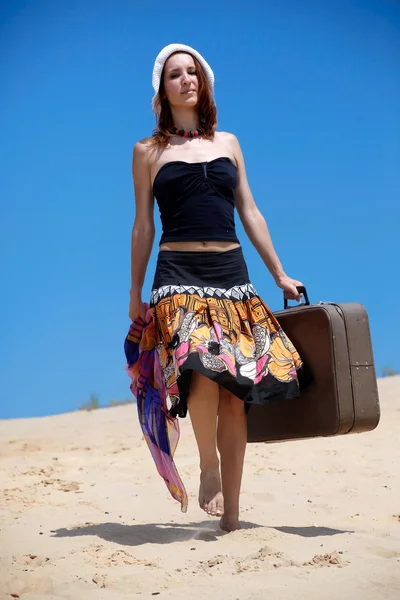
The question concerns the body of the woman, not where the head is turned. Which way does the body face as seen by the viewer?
toward the camera
